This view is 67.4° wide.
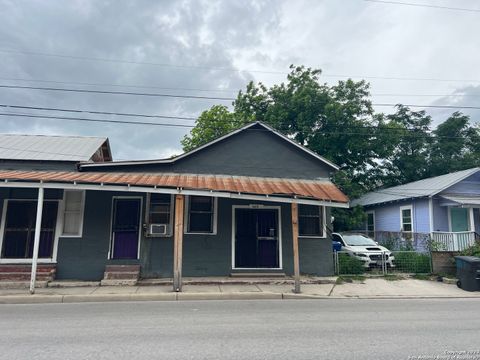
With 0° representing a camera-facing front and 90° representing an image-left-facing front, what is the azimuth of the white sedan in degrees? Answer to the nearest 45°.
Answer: approximately 315°

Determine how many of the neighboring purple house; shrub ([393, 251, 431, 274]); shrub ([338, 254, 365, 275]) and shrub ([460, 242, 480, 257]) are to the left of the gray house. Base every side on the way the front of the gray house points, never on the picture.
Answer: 4

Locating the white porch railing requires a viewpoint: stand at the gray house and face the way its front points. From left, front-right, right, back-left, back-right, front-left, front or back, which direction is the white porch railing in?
left

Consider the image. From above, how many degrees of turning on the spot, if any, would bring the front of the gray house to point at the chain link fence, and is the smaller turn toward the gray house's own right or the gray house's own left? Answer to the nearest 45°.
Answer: approximately 90° to the gray house's own left

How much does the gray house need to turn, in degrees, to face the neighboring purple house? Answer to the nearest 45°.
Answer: approximately 90° to its left

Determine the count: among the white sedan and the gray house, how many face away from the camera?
0

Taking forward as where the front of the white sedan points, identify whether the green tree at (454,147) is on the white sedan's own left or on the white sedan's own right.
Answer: on the white sedan's own left

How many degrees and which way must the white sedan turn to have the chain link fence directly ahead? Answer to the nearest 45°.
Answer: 0° — it already faces it

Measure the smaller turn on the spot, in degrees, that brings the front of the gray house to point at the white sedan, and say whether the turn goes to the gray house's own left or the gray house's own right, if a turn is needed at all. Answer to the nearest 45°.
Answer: approximately 90° to the gray house's own left

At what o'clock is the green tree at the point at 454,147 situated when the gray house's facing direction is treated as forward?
The green tree is roughly at 8 o'clock from the gray house.

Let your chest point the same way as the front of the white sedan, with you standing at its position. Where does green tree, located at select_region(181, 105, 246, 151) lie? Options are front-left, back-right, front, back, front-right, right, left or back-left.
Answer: back

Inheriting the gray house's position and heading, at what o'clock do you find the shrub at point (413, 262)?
The shrub is roughly at 9 o'clock from the gray house.

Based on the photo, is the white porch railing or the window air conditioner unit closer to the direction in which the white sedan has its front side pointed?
the white porch railing

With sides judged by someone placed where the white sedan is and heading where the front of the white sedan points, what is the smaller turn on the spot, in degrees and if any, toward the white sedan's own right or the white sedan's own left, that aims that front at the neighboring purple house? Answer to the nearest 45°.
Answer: approximately 90° to the white sedan's own left

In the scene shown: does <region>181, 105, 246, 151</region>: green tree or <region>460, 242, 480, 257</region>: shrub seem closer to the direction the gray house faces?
the shrub
